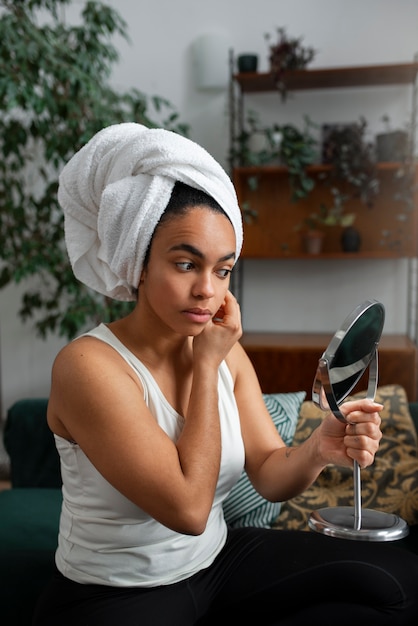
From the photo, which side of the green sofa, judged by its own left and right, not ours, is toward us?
front

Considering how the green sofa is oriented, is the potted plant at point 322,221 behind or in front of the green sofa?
behind

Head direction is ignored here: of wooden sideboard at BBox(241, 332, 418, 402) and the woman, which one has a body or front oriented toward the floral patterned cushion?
the wooden sideboard

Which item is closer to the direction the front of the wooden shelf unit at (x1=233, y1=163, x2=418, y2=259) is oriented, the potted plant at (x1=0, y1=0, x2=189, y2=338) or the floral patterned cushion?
the floral patterned cushion

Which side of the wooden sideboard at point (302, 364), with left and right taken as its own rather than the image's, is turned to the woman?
front

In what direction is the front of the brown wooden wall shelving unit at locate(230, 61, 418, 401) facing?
toward the camera

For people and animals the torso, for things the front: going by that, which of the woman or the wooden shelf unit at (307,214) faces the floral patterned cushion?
the wooden shelf unit

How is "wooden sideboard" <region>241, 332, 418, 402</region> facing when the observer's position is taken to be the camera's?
facing the viewer

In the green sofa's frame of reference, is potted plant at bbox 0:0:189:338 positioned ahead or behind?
behind

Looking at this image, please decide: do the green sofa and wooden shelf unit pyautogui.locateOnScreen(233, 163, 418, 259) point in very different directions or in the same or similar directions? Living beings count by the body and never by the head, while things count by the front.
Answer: same or similar directions

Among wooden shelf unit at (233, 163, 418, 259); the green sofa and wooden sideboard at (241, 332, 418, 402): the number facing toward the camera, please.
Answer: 3

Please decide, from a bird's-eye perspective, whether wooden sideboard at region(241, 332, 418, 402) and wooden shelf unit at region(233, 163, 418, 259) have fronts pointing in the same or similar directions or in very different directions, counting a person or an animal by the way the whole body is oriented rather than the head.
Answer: same or similar directions

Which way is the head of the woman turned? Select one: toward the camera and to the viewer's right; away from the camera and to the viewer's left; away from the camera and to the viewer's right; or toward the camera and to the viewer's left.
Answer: toward the camera and to the viewer's right

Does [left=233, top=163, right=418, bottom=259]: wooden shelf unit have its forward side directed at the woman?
yes
